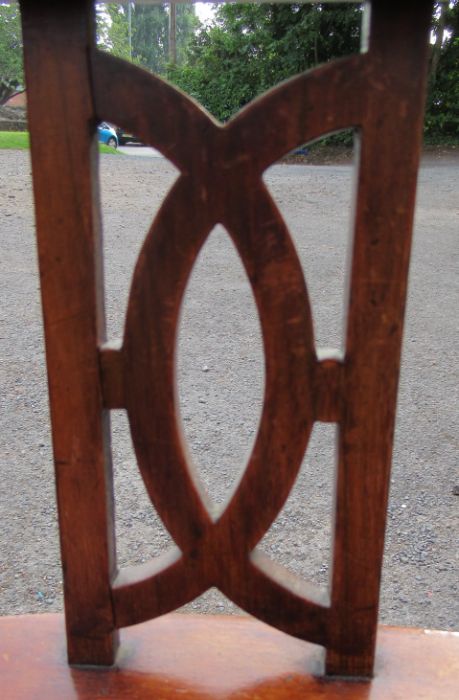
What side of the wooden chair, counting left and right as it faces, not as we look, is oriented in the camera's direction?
front
